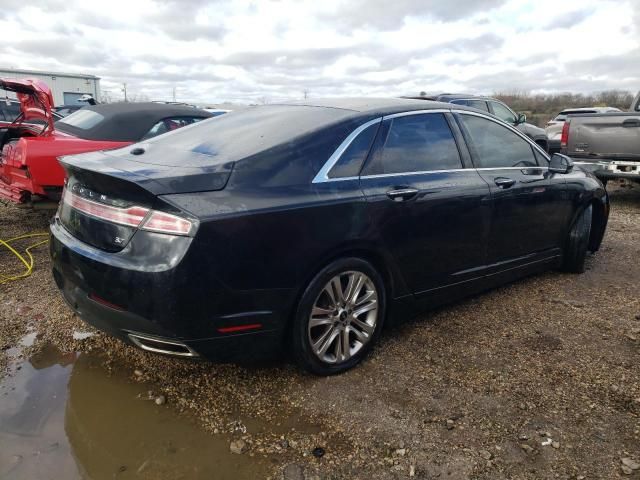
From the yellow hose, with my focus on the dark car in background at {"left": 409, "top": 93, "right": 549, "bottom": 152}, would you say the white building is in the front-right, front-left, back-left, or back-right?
front-left

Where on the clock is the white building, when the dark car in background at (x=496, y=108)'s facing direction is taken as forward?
The white building is roughly at 7 o'clock from the dark car in background.

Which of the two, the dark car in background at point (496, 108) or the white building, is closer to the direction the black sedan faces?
the dark car in background

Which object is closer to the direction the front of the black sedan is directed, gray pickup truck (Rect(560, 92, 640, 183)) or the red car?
the gray pickup truck

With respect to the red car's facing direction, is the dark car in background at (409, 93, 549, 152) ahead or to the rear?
ahead

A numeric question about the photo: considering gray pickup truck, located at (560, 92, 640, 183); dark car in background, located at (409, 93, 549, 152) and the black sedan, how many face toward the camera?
0

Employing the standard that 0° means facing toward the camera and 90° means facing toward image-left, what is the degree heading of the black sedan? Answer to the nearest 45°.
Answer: approximately 225°

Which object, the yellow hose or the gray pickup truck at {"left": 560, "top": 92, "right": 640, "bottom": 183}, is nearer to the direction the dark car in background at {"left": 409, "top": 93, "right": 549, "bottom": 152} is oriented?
the gray pickup truck

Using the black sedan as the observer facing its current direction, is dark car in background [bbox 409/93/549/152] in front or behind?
in front

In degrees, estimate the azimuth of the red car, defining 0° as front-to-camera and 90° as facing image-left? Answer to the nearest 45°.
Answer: approximately 225°

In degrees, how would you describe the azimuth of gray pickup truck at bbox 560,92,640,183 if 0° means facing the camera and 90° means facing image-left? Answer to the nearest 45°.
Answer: approximately 225°

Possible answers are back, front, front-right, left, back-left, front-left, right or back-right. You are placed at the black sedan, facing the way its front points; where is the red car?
left

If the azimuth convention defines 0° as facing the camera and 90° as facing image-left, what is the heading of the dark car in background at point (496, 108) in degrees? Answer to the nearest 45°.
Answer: approximately 270°

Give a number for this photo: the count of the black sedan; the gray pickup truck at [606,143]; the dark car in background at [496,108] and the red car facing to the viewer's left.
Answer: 0

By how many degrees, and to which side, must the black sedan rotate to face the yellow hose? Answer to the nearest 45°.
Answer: approximately 90° to its left
